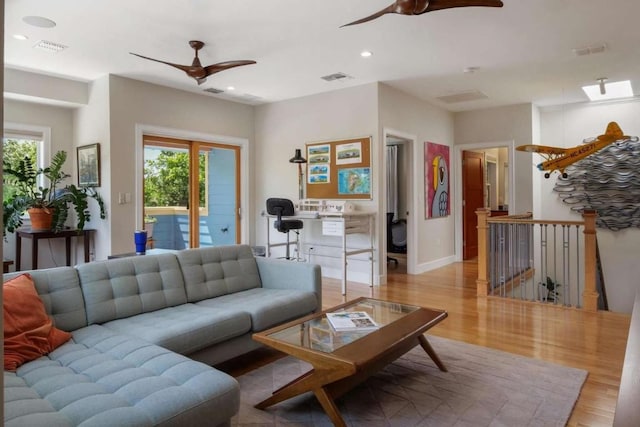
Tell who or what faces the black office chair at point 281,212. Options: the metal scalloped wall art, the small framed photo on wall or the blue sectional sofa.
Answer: the metal scalloped wall art

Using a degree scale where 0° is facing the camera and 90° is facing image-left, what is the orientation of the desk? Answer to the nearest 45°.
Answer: approximately 45°

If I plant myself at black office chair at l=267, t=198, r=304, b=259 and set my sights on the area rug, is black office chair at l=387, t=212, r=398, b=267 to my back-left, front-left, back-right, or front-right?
back-left

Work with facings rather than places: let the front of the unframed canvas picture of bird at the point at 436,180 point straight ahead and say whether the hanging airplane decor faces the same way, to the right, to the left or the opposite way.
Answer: to the right

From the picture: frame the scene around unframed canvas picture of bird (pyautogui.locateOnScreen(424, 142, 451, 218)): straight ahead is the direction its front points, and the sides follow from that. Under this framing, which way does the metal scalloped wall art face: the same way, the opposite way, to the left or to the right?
to the right

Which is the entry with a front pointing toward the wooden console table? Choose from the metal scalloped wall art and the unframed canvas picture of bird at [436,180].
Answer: the metal scalloped wall art

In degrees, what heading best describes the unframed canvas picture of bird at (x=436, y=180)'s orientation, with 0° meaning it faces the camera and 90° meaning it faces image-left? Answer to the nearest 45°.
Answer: approximately 315°
